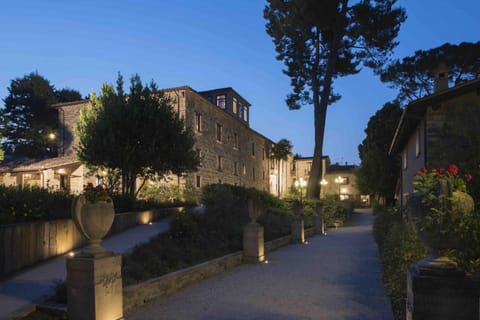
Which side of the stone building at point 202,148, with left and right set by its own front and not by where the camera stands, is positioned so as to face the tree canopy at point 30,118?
back

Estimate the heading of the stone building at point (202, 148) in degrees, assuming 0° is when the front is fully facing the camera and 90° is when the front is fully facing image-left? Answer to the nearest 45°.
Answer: approximately 315°

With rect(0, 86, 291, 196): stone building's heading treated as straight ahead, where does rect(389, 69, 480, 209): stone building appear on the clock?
rect(389, 69, 480, 209): stone building is roughly at 1 o'clock from rect(0, 86, 291, 196): stone building.

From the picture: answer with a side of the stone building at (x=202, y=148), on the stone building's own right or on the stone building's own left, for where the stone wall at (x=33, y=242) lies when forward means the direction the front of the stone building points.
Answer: on the stone building's own right

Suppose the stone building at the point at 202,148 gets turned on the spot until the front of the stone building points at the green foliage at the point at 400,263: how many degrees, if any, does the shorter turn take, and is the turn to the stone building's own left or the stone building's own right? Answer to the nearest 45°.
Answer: approximately 45° to the stone building's own right

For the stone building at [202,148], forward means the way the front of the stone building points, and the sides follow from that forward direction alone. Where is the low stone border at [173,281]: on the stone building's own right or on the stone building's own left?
on the stone building's own right
